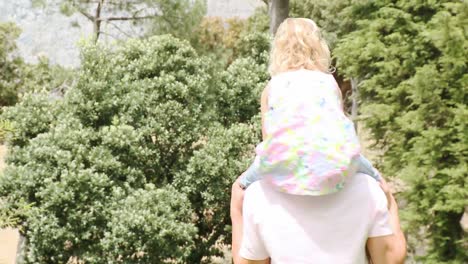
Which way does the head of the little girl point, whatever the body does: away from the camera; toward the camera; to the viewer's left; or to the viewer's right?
away from the camera

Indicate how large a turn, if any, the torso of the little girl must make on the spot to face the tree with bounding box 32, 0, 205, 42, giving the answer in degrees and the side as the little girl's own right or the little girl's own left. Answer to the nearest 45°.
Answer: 0° — they already face it

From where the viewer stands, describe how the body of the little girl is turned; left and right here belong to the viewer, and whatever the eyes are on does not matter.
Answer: facing away from the viewer

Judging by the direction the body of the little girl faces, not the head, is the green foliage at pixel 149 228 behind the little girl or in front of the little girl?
in front

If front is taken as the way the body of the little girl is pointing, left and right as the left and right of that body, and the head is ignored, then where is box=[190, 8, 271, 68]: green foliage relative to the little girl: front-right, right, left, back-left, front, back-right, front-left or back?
front

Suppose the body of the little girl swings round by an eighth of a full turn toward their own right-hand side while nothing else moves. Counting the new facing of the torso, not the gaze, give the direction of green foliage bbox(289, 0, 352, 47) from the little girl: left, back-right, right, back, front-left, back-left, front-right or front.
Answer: front-left

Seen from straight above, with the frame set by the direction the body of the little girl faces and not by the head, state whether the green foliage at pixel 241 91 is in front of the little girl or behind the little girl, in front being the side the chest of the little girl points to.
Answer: in front

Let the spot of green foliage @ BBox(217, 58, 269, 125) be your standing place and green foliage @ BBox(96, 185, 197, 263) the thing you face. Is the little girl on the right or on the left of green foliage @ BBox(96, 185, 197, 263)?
left
